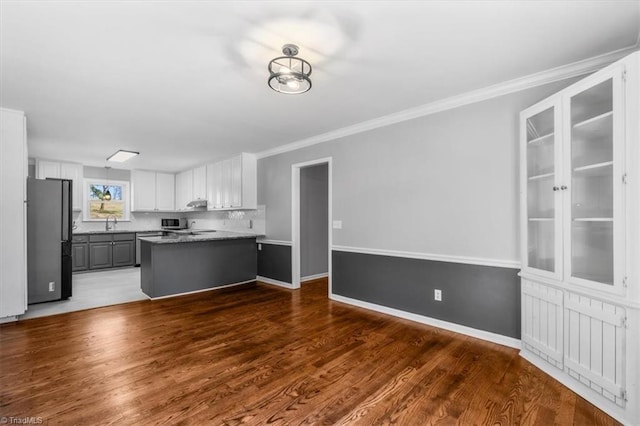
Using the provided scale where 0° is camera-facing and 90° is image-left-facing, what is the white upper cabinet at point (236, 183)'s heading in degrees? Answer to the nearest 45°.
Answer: approximately 45°

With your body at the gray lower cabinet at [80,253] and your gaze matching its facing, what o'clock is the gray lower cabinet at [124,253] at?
the gray lower cabinet at [124,253] is roughly at 9 o'clock from the gray lower cabinet at [80,253].

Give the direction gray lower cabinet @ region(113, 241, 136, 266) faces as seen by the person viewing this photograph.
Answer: facing the viewer

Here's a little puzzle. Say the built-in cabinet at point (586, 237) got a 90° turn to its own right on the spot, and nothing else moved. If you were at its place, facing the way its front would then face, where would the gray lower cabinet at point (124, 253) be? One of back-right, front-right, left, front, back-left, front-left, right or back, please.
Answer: front-left

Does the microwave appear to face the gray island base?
yes

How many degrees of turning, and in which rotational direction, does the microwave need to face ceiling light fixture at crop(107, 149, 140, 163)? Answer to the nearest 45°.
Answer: approximately 45° to its right

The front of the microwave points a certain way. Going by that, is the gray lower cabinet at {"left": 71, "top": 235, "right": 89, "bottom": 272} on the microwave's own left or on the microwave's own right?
on the microwave's own right

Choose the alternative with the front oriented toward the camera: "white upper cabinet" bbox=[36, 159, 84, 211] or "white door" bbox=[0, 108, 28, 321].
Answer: the white upper cabinet

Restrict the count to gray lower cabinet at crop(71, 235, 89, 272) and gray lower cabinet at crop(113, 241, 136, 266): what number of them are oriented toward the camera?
2

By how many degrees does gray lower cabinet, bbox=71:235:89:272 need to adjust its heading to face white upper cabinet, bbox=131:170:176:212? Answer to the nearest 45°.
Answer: approximately 90° to its left

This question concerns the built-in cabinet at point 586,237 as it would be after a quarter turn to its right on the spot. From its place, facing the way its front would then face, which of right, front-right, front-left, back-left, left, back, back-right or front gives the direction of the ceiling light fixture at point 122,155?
front-left

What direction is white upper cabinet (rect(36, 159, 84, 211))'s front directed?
toward the camera

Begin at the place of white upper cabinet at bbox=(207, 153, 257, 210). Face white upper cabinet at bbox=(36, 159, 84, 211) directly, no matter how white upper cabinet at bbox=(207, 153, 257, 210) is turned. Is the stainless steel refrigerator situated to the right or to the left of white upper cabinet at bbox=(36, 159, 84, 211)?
left

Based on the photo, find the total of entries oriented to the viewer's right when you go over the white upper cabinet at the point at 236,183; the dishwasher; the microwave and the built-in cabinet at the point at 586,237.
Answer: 0

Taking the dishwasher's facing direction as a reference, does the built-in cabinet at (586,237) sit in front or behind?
in front

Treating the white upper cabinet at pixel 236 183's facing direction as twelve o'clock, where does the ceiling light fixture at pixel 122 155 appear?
The ceiling light fixture is roughly at 2 o'clock from the white upper cabinet.
